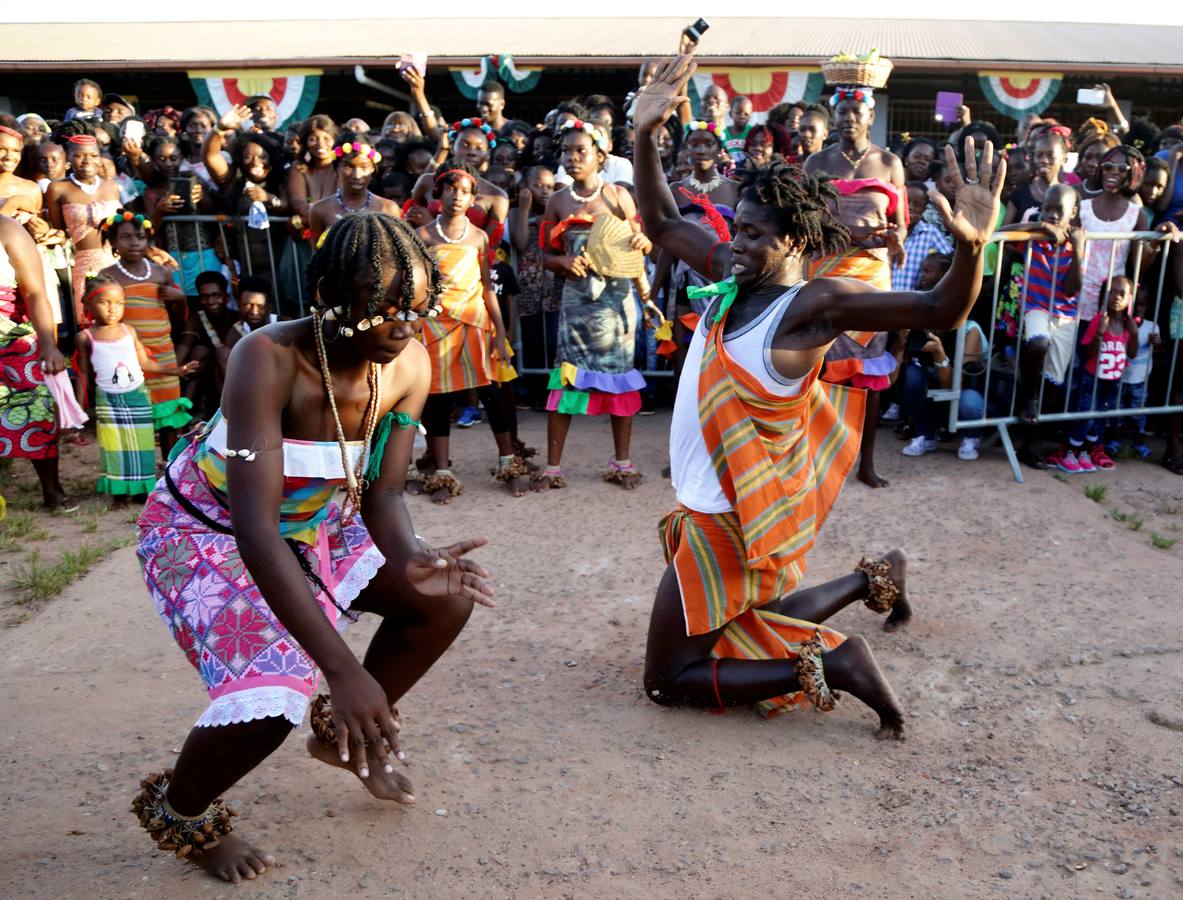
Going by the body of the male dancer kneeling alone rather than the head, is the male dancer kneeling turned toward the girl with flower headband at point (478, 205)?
no

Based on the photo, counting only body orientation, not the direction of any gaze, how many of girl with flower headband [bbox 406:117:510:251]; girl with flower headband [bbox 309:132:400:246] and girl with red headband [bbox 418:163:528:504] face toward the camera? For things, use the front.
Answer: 3

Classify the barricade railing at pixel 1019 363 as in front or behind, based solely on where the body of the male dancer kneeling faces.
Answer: behind

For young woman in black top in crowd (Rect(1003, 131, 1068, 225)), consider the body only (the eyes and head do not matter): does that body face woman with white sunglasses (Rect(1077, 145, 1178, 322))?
no

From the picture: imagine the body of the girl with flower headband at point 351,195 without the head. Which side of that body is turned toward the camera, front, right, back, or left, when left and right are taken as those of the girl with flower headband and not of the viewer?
front

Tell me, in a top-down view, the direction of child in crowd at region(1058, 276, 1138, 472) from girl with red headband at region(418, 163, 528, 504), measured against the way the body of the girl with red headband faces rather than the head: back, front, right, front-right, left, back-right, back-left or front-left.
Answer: left

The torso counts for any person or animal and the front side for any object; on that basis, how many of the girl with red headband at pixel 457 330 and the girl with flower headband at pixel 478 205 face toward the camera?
2

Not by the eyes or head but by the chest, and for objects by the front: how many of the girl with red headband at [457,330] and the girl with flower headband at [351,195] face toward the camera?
2

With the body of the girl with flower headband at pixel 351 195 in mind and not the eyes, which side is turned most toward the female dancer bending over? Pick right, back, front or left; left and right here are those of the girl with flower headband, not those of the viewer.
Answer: front

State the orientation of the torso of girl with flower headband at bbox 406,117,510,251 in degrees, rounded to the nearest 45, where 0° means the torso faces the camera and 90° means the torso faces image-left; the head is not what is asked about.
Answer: approximately 0°

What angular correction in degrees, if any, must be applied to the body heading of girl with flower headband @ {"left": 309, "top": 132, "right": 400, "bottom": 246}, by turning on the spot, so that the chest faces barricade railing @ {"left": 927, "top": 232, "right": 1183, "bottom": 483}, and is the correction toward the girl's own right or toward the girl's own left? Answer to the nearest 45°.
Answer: approximately 90° to the girl's own left

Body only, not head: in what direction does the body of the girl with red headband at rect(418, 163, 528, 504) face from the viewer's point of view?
toward the camera

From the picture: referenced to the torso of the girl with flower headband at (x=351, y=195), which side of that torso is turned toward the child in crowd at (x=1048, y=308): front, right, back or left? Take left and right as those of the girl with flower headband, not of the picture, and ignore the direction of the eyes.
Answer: left

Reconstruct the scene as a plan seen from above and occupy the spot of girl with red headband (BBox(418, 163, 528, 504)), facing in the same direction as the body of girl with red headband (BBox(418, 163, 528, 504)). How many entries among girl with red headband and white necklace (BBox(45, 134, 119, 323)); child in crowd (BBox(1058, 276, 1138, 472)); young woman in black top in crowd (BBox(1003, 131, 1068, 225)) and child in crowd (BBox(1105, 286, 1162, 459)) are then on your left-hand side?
3

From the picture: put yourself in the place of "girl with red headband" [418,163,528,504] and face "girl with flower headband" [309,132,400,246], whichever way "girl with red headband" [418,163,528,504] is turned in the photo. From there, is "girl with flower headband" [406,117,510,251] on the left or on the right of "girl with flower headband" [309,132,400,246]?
right

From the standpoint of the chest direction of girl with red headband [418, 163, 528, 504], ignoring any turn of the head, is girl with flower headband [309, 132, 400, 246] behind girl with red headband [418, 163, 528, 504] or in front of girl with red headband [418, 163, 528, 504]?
behind

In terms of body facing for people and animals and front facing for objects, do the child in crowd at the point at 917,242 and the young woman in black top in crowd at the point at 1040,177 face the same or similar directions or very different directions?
same or similar directions

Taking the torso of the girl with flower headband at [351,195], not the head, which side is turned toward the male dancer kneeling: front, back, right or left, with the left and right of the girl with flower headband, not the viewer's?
front

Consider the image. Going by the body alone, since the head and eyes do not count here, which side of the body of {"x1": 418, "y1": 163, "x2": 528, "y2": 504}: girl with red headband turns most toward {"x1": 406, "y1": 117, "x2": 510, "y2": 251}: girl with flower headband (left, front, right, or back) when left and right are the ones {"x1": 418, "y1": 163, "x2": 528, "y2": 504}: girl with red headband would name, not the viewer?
back
